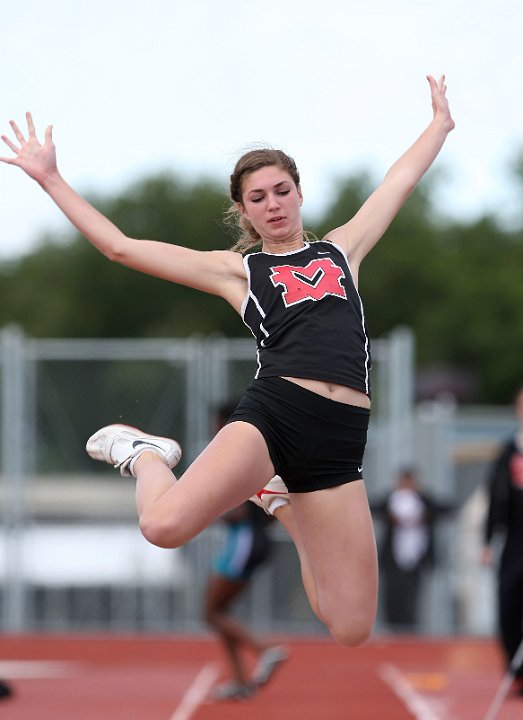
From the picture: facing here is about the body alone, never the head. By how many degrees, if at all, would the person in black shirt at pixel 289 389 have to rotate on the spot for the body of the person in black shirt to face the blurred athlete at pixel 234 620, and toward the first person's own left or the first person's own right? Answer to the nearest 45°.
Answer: approximately 180°

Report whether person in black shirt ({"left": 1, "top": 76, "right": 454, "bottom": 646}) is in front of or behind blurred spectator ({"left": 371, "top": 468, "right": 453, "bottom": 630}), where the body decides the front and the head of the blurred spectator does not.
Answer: in front

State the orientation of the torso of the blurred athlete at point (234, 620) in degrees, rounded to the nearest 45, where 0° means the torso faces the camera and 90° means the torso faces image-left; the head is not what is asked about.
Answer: approximately 90°

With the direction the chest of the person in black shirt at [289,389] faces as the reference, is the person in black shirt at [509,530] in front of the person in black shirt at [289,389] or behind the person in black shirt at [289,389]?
behind

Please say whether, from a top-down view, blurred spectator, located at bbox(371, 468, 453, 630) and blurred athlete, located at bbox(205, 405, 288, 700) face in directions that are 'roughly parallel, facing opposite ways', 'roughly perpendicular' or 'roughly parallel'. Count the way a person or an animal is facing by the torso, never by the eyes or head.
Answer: roughly perpendicular

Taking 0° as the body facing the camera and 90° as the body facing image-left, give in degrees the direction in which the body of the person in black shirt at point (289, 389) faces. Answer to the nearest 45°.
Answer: approximately 0°

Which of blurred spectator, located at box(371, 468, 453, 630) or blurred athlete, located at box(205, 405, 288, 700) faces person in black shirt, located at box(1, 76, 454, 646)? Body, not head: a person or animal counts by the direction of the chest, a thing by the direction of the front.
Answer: blurred spectator, located at box(371, 468, 453, 630)

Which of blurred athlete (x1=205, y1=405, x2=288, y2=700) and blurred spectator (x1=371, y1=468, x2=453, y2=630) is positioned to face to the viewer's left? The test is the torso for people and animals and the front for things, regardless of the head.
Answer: blurred athlete (x1=205, y1=405, x2=288, y2=700)
